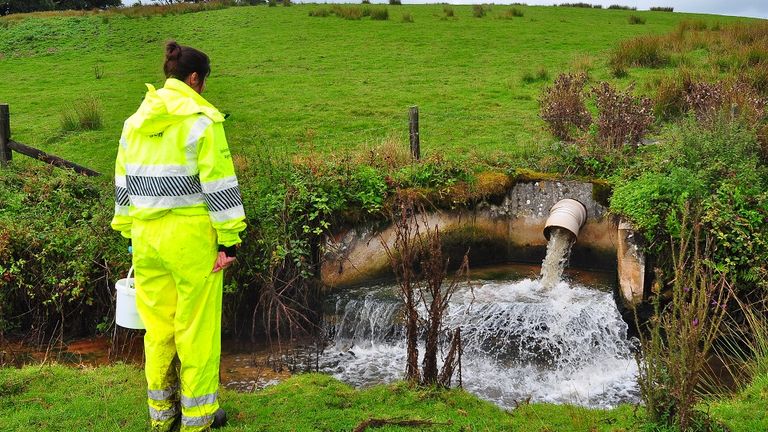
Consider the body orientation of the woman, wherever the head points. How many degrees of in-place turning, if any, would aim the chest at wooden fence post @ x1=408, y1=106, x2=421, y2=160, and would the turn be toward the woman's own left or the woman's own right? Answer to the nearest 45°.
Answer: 0° — they already face it

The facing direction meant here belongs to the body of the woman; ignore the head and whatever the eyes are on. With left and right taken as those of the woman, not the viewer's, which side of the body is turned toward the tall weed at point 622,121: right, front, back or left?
front

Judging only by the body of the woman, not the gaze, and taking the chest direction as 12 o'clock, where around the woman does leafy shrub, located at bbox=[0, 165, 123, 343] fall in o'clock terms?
The leafy shrub is roughly at 10 o'clock from the woman.

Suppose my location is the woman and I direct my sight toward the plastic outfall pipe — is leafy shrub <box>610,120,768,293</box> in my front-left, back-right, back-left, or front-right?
front-right

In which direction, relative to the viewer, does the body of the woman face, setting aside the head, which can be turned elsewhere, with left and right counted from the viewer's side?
facing away from the viewer and to the right of the viewer

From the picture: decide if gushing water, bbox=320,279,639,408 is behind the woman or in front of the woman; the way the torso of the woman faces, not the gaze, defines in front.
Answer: in front

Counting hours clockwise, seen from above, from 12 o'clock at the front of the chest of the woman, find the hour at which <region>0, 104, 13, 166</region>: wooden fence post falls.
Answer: The wooden fence post is roughly at 10 o'clock from the woman.

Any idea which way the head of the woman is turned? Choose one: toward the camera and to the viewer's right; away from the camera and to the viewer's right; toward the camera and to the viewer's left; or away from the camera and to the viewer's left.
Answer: away from the camera and to the viewer's right

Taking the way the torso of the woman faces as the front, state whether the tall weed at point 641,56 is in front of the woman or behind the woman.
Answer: in front

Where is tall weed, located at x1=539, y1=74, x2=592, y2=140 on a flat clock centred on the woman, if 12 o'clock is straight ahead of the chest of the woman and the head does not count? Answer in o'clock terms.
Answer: The tall weed is roughly at 12 o'clock from the woman.

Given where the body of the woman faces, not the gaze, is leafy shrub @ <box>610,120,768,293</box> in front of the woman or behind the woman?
in front

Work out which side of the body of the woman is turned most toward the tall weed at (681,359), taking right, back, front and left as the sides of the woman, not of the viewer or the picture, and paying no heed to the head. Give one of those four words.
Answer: right

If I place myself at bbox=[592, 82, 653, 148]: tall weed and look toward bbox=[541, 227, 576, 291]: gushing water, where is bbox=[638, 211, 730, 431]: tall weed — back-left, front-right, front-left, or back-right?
front-left
